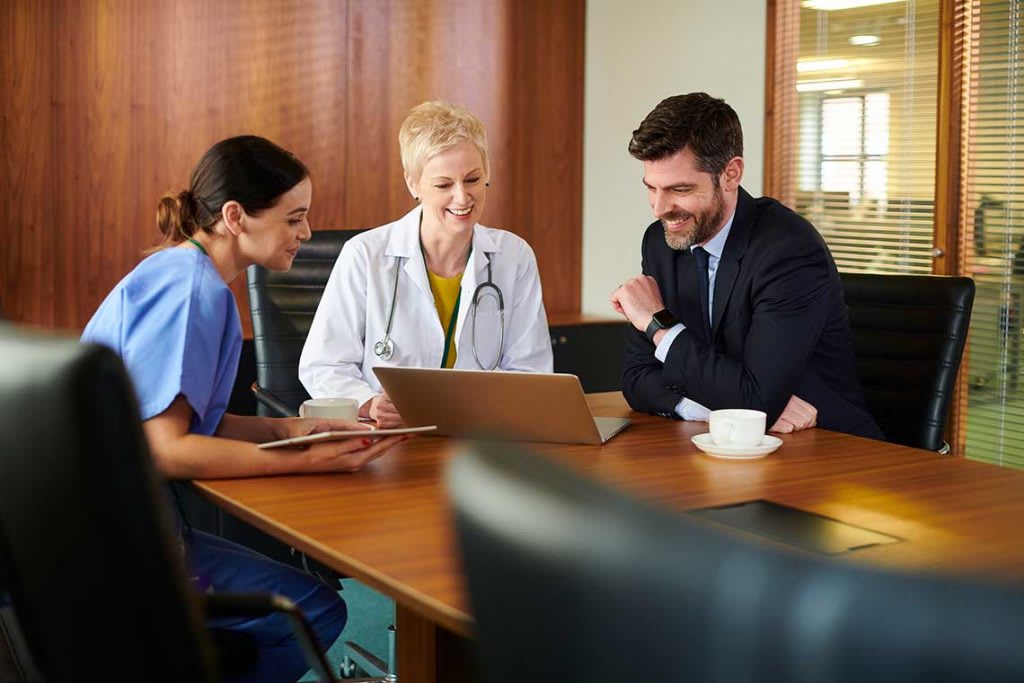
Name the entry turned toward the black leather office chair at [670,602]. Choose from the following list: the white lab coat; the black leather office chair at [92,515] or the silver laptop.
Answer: the white lab coat

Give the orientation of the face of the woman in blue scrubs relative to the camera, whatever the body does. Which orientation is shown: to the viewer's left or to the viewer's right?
to the viewer's right

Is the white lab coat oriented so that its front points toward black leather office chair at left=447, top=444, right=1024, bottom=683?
yes

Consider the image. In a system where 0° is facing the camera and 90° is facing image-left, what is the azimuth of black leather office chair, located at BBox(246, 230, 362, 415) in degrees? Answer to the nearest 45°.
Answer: approximately 315°

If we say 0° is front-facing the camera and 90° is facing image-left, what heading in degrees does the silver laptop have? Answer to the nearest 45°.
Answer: approximately 225°

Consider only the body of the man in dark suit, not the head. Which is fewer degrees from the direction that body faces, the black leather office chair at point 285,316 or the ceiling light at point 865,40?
the black leather office chair

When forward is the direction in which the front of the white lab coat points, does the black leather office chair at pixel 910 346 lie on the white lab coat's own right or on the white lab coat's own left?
on the white lab coat's own left

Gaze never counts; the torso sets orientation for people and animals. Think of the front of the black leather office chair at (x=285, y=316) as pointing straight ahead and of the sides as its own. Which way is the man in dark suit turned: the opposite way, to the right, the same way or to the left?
to the right

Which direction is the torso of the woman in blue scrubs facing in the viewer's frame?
to the viewer's right

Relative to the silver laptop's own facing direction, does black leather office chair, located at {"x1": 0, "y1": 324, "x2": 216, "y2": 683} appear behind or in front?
behind

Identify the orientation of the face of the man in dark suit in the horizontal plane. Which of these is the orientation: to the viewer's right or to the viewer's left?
to the viewer's left

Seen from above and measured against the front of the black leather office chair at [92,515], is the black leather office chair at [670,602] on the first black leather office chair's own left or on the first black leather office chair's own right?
on the first black leather office chair's own right
